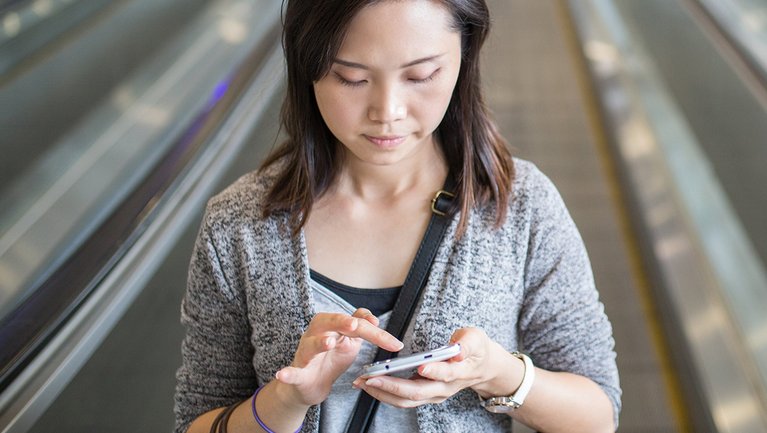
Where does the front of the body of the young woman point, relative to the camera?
toward the camera
